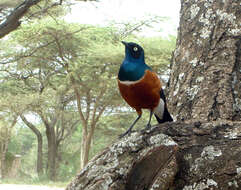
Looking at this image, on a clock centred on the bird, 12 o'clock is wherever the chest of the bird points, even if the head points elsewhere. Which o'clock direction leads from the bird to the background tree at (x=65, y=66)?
The background tree is roughly at 4 o'clock from the bird.

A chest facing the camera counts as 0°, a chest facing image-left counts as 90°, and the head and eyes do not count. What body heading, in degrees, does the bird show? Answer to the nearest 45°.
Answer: approximately 45°

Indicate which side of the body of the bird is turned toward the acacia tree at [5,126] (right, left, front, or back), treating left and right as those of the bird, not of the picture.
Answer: right

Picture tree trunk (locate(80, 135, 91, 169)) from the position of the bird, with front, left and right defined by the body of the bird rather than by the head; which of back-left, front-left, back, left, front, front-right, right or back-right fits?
back-right
